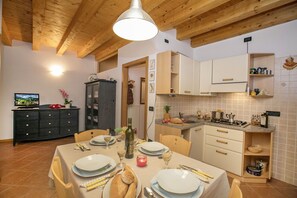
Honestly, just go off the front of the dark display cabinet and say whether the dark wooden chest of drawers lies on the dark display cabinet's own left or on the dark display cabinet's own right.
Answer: on the dark display cabinet's own right

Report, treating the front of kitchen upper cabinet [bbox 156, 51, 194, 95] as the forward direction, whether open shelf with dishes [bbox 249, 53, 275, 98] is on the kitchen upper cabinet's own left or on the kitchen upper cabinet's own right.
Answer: on the kitchen upper cabinet's own left

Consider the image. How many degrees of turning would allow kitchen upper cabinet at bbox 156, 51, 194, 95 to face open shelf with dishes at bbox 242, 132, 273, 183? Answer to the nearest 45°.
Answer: approximately 45° to its left

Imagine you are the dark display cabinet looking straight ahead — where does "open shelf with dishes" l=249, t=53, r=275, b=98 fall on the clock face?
The open shelf with dishes is roughly at 9 o'clock from the dark display cabinet.

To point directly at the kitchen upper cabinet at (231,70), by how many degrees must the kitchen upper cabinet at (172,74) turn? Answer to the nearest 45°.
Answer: approximately 45° to its left

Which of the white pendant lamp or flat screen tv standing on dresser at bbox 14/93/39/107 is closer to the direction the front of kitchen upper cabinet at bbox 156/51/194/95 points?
the white pendant lamp

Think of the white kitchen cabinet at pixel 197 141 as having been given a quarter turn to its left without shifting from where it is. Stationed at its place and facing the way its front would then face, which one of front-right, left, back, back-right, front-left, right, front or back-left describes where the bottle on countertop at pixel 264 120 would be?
front-left
